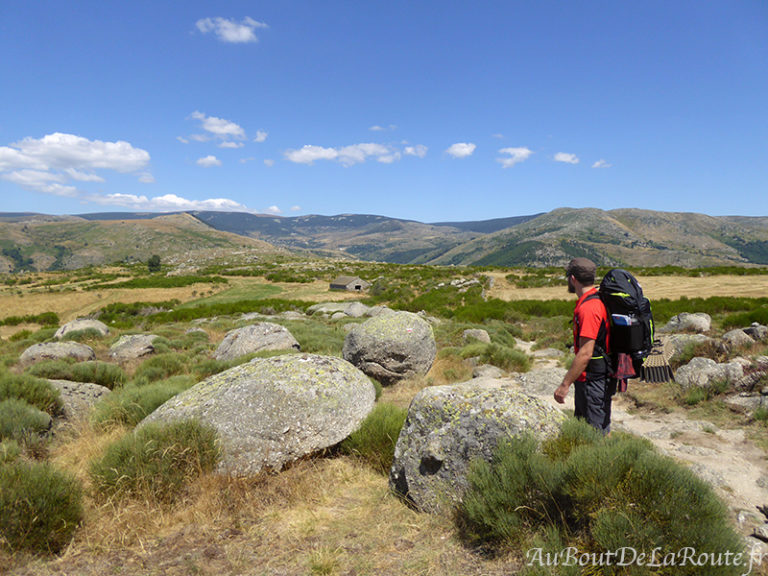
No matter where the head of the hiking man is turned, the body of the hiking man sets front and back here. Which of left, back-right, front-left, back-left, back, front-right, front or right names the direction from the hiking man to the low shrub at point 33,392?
front

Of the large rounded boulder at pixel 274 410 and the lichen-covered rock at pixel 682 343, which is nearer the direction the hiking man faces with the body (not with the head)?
the large rounded boulder

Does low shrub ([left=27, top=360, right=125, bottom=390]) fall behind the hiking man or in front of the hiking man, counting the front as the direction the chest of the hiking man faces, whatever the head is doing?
in front

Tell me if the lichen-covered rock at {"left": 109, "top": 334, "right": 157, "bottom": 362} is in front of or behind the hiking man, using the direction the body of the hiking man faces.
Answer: in front

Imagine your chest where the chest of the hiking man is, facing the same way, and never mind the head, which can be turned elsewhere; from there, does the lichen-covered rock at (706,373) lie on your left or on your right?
on your right

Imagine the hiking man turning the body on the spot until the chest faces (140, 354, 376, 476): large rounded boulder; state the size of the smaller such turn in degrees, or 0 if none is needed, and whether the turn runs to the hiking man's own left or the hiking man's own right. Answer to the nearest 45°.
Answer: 0° — they already face it

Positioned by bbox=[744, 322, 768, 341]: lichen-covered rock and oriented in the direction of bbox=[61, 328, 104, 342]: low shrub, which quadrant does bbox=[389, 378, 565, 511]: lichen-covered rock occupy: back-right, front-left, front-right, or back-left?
front-left

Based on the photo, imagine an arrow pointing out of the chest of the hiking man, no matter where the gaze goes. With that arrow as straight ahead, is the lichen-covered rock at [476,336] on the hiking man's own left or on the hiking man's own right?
on the hiking man's own right

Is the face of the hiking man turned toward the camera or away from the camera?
away from the camera

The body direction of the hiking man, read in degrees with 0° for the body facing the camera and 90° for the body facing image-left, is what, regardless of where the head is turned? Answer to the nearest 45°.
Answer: approximately 90°
